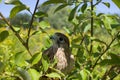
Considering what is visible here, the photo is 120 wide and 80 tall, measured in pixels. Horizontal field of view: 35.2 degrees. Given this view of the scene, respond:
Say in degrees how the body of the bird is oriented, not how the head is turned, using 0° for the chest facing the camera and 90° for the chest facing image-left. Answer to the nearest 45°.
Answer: approximately 45°
